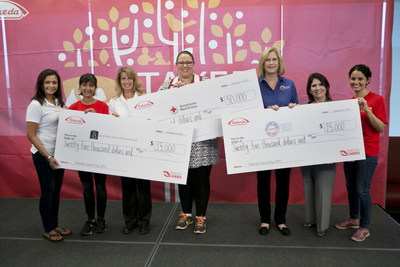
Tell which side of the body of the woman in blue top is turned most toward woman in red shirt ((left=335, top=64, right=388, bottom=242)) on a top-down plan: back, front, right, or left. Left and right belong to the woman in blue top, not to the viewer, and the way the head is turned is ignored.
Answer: left

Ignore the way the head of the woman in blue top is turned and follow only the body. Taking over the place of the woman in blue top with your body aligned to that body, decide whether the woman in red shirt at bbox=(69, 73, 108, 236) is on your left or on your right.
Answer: on your right

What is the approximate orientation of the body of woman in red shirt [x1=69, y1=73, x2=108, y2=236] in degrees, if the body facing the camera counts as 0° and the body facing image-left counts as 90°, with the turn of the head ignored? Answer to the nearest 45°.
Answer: approximately 0°

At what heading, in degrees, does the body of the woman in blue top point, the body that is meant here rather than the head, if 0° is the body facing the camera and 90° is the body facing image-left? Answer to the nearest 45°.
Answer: approximately 0°

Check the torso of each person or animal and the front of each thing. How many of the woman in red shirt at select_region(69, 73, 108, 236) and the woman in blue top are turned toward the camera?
2

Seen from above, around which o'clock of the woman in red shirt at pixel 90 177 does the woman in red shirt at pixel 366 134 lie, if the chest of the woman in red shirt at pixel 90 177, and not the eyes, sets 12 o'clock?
the woman in red shirt at pixel 366 134 is roughly at 10 o'clock from the woman in red shirt at pixel 90 177.
